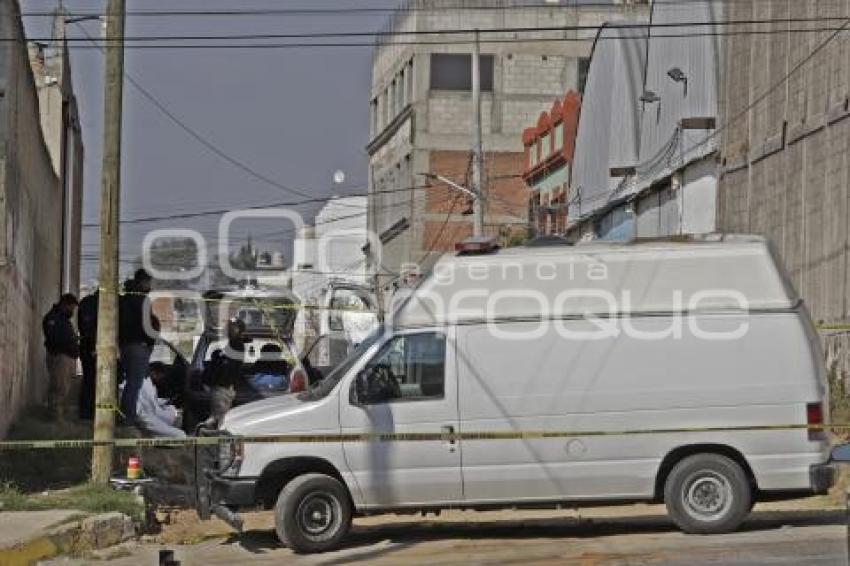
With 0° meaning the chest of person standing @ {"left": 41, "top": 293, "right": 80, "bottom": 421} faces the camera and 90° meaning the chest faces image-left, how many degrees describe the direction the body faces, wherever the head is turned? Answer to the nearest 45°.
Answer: approximately 270°

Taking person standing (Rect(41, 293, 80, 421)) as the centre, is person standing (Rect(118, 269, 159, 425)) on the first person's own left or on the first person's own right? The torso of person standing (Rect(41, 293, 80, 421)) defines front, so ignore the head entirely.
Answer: on the first person's own right

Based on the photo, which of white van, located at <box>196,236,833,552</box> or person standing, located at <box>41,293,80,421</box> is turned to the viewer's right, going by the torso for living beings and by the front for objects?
the person standing

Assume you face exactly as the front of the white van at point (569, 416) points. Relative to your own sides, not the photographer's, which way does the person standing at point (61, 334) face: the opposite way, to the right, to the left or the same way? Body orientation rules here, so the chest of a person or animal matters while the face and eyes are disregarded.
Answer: the opposite way

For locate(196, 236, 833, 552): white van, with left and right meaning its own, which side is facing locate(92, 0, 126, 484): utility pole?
front

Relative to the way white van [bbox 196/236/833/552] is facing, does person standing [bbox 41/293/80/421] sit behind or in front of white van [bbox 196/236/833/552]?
in front

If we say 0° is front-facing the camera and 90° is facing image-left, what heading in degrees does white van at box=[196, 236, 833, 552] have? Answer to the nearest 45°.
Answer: approximately 90°

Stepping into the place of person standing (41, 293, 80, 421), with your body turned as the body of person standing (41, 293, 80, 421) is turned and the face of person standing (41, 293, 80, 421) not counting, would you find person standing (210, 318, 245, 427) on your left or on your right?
on your right

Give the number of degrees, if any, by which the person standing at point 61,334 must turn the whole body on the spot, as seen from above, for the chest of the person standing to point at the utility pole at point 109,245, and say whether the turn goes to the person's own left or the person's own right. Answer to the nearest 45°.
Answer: approximately 90° to the person's own right

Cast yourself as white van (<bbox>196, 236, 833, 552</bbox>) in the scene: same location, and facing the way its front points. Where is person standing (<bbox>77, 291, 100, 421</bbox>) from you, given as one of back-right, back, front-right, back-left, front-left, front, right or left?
front-right

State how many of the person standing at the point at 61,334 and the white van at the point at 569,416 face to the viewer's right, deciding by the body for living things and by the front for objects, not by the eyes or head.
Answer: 1
